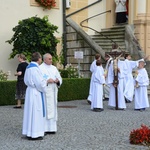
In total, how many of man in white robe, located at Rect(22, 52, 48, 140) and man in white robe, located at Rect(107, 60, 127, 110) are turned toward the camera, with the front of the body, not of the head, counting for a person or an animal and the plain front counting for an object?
1

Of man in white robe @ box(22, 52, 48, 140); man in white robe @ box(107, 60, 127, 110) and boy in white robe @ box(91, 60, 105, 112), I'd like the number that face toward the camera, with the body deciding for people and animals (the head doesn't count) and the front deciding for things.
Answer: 1

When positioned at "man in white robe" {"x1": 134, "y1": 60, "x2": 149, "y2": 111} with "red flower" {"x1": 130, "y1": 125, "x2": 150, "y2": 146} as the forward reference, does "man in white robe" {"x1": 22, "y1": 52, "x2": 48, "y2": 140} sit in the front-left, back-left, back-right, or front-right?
front-right

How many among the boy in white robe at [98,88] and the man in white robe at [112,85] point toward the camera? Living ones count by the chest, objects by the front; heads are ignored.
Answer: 1

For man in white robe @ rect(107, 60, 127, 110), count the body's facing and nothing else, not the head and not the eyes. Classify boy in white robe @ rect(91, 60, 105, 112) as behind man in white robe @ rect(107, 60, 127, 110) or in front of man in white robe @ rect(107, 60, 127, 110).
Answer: in front

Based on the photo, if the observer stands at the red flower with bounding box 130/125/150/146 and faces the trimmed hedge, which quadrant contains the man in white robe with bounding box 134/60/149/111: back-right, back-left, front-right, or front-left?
front-right

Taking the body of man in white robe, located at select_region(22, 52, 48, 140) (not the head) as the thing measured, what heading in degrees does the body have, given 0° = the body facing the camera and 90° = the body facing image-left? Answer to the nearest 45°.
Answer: approximately 225°

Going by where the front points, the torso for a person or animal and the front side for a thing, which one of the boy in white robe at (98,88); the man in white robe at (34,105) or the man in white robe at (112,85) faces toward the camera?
the man in white robe at (112,85)

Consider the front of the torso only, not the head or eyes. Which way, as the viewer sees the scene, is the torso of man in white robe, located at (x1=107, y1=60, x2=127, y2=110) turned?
toward the camera

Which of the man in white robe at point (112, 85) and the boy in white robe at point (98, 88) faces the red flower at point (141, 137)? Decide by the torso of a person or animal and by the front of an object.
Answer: the man in white robe at point (112, 85)
